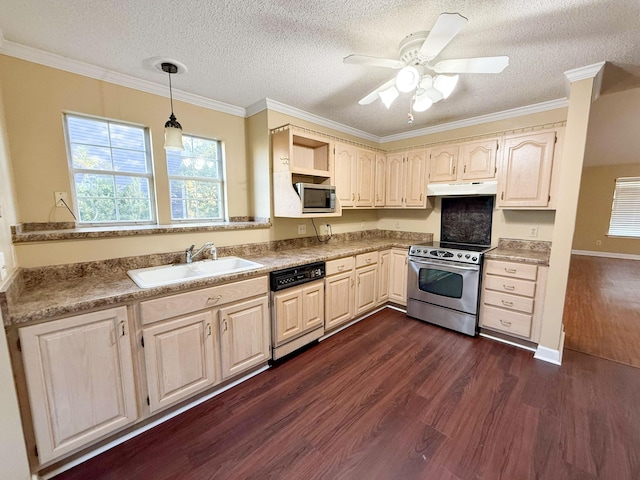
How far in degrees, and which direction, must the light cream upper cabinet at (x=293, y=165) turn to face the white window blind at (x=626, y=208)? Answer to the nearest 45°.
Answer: approximately 45° to its left

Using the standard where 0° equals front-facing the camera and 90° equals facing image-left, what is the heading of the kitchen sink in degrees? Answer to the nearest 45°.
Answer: approximately 315°

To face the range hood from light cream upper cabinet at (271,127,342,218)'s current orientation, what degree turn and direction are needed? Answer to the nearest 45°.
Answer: approximately 45° to its left

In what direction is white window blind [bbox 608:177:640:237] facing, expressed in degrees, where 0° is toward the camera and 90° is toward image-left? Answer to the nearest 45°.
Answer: approximately 0°

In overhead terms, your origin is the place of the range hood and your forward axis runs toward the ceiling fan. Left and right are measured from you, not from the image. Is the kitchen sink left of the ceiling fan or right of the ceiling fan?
right

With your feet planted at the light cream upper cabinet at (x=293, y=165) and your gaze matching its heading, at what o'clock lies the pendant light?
The pendant light is roughly at 3 o'clock from the light cream upper cabinet.

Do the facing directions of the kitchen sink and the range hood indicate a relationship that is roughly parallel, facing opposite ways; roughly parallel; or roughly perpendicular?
roughly perpendicular

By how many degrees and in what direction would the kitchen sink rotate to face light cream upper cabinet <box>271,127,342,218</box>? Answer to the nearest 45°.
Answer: approximately 45° to its left

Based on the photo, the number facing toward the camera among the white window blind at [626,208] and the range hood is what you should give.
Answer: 2

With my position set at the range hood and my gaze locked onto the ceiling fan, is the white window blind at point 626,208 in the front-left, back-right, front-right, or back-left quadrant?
back-left
